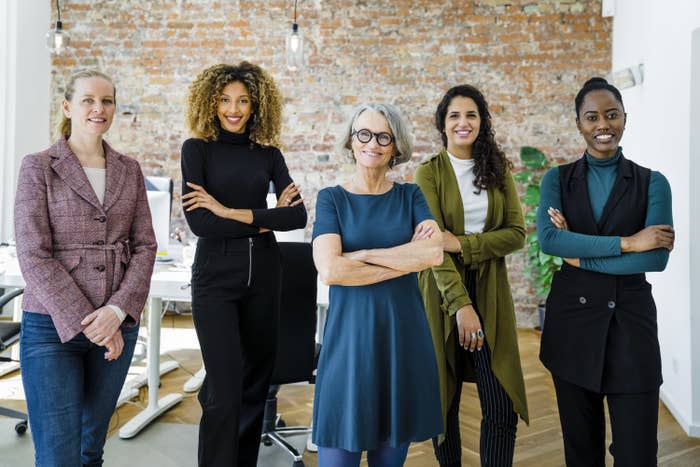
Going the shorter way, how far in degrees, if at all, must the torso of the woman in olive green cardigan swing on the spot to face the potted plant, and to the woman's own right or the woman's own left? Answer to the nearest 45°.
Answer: approximately 180°

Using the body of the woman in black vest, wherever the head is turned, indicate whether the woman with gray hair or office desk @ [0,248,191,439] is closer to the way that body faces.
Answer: the woman with gray hair

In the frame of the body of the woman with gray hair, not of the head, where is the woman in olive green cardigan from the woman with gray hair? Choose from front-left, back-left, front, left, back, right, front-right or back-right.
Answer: back-left

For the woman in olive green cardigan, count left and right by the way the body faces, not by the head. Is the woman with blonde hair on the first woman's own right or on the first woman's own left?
on the first woman's own right

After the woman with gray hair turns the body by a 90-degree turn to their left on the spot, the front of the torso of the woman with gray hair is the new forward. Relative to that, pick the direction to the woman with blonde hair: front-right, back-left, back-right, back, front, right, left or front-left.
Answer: back

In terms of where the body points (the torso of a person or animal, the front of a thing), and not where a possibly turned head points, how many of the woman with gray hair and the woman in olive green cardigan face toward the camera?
2

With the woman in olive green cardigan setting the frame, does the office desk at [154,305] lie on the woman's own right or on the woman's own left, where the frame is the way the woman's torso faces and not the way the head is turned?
on the woman's own right

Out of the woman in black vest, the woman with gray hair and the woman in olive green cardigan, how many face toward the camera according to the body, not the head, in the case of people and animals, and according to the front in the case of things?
3
